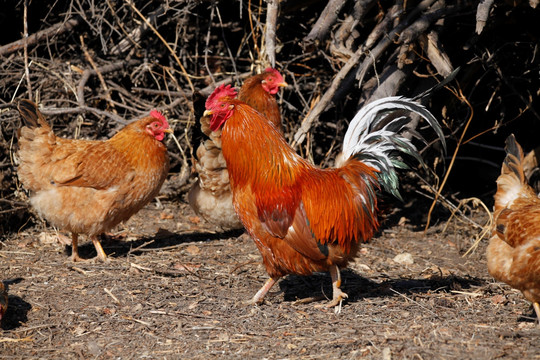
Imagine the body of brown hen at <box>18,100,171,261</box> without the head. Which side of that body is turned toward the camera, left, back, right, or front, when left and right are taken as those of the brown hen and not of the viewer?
right

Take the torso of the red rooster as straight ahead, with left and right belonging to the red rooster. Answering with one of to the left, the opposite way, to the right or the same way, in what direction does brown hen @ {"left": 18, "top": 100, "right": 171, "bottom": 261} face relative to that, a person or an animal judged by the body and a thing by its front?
the opposite way

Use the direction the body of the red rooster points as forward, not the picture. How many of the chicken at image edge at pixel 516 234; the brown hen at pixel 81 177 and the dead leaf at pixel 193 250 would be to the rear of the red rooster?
1

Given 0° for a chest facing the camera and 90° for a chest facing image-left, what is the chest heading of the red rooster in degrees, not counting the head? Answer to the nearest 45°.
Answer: approximately 90°

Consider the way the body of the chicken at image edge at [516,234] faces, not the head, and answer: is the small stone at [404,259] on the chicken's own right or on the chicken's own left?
on the chicken's own left

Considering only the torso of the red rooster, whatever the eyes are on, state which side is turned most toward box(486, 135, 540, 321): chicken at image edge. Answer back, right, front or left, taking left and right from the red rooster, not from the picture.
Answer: back

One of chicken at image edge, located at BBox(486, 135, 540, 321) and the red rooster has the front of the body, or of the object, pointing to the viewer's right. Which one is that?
the chicken at image edge

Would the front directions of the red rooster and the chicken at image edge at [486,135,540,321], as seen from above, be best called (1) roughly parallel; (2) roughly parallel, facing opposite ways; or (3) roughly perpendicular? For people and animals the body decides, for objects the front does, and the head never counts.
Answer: roughly parallel, facing opposite ways

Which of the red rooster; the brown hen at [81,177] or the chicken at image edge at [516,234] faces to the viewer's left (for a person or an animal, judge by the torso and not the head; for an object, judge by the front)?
the red rooster

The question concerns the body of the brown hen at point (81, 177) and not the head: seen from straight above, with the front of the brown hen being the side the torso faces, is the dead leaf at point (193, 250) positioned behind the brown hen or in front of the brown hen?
in front

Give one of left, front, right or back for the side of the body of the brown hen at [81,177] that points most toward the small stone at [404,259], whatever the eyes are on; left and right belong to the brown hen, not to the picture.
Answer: front

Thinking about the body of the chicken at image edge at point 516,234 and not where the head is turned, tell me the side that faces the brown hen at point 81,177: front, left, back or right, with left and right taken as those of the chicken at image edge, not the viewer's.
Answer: back
